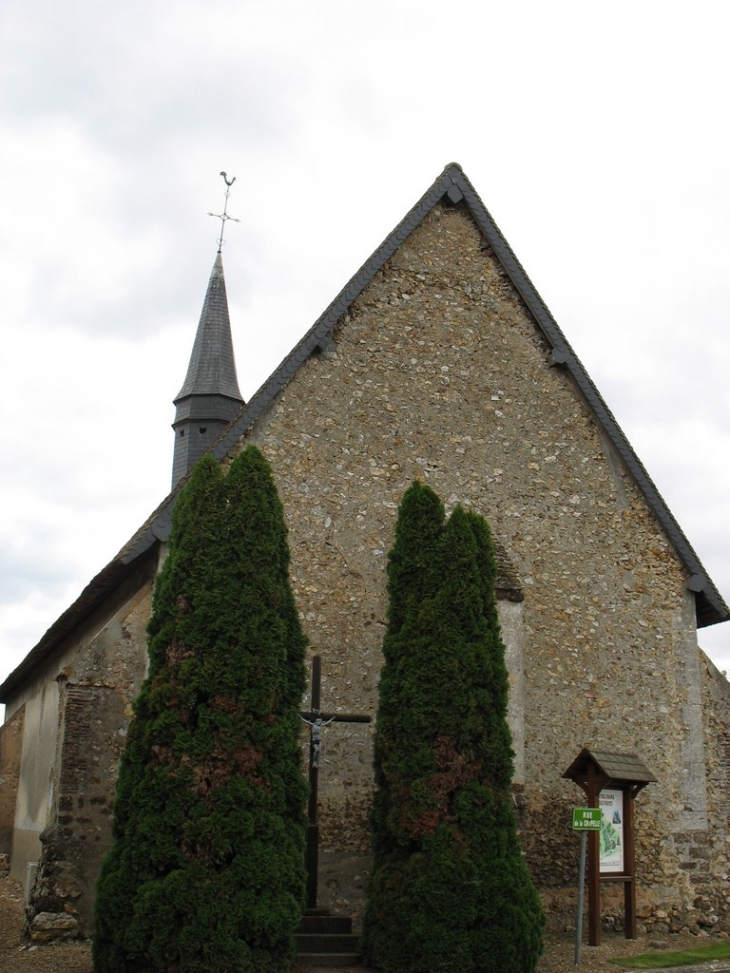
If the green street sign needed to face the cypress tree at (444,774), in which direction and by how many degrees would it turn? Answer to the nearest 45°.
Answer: approximately 45° to its right

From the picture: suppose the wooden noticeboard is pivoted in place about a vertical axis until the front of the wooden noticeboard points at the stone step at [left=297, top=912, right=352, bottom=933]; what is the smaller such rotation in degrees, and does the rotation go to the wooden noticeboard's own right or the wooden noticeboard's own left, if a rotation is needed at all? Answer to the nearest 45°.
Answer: approximately 90° to the wooden noticeboard's own right

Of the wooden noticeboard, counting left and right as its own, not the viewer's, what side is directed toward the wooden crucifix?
right

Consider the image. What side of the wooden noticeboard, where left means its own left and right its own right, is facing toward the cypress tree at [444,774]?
right

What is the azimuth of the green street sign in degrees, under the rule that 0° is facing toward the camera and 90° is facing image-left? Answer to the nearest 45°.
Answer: approximately 0°

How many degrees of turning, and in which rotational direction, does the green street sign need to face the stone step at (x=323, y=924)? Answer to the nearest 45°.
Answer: approximately 90° to its right

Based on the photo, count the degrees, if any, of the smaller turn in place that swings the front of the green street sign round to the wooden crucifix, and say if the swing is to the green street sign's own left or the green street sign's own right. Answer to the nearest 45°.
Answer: approximately 90° to the green street sign's own right

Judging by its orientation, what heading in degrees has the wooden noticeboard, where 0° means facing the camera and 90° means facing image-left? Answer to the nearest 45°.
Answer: approximately 315°

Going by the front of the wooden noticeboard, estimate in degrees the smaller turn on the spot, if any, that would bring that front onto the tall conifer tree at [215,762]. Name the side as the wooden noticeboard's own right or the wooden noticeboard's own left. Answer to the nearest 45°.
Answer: approximately 90° to the wooden noticeboard's own right
